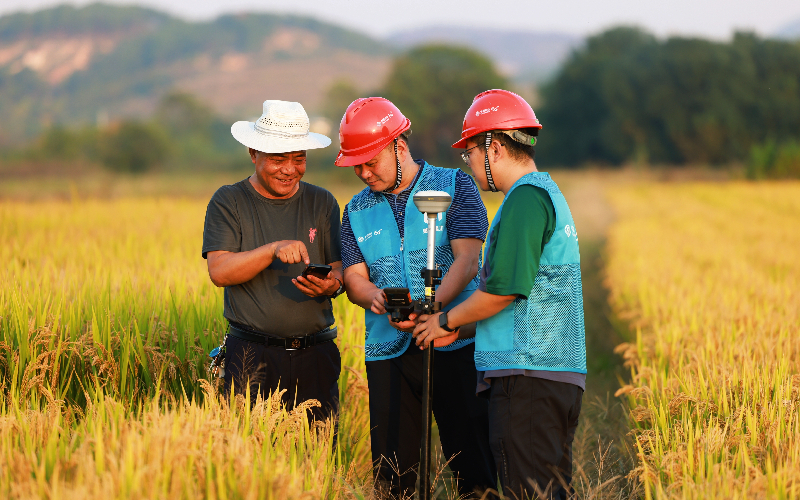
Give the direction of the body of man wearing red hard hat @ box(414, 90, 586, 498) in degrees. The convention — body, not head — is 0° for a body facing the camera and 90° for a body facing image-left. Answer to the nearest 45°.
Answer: approximately 90°

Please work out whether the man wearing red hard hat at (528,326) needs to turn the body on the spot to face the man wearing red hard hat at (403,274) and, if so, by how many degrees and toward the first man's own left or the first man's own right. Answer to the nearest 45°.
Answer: approximately 45° to the first man's own right

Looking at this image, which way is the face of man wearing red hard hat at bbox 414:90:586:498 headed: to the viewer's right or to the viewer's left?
to the viewer's left
